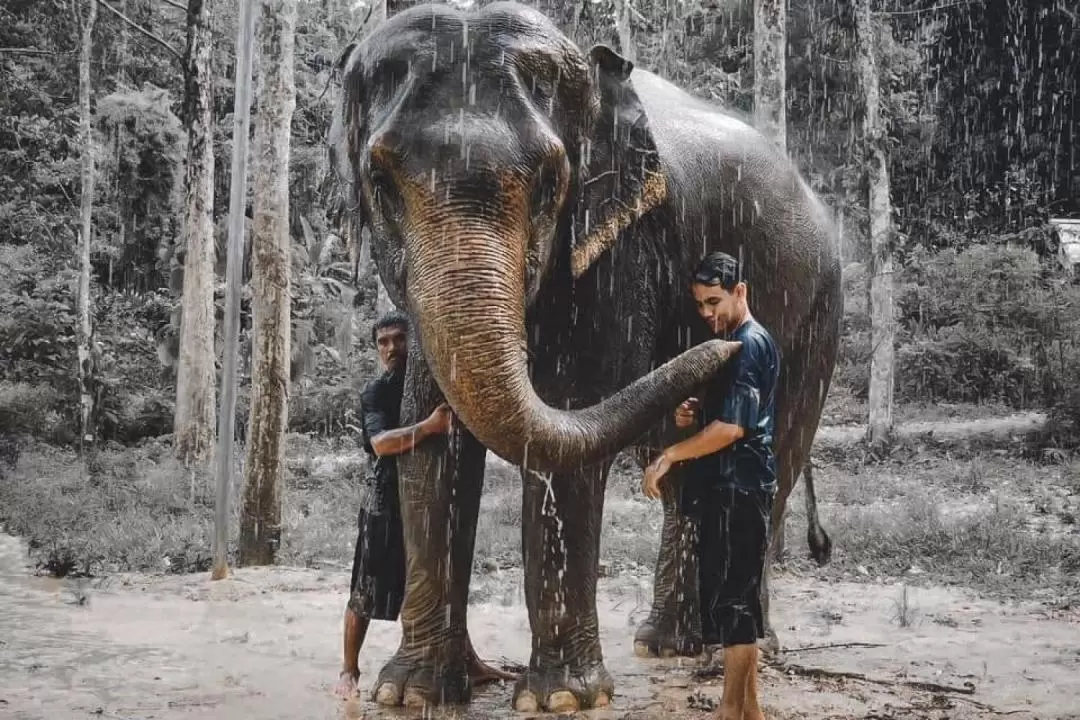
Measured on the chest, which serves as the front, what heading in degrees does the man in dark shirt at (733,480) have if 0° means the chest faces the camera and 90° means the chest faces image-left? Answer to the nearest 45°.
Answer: approximately 90°

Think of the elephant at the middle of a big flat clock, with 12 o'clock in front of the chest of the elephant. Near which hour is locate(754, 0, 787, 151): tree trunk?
The tree trunk is roughly at 5 o'clock from the elephant.

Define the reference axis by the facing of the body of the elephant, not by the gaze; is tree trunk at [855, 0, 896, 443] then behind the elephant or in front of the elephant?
behind

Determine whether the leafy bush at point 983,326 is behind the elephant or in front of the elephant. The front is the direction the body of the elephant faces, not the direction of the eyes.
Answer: behind

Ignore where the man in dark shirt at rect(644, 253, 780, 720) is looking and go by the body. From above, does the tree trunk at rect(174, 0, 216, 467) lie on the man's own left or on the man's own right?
on the man's own right

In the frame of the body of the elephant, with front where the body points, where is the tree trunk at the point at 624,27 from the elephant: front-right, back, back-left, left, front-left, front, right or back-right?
back-right

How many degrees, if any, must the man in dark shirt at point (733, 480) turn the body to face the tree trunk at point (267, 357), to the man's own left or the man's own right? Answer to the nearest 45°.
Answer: approximately 45° to the man's own right
